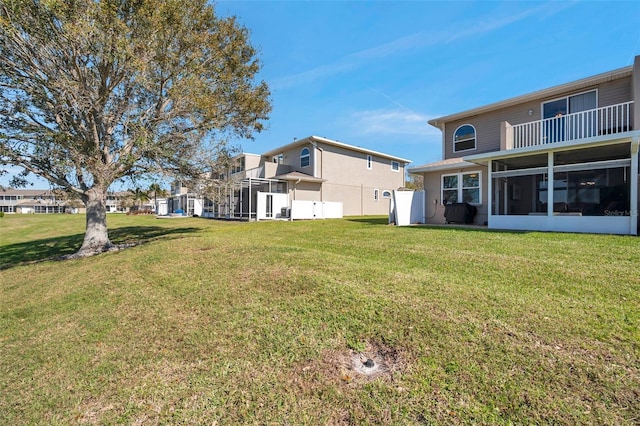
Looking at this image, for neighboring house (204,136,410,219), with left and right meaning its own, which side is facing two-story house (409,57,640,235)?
right

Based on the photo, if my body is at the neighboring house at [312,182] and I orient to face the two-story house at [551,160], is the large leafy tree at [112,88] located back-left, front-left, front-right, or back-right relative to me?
front-right

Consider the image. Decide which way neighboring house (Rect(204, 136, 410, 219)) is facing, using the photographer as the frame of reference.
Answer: facing away from the viewer and to the right of the viewer

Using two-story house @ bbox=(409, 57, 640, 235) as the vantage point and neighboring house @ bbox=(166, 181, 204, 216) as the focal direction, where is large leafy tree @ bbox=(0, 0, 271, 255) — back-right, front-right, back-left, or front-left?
front-left

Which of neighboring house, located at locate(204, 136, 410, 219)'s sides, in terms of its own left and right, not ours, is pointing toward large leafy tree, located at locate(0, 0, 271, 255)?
back

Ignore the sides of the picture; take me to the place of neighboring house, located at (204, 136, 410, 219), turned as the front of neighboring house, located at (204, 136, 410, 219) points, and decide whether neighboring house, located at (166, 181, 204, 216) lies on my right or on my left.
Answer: on my left
